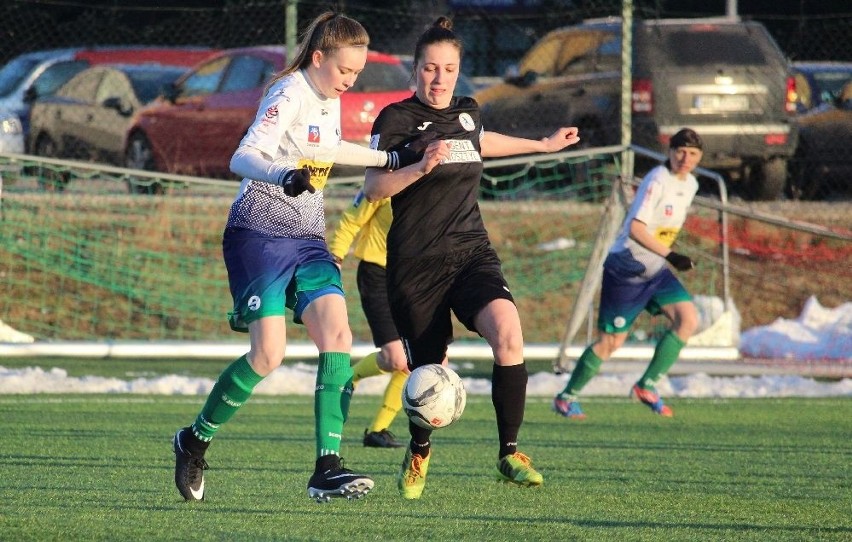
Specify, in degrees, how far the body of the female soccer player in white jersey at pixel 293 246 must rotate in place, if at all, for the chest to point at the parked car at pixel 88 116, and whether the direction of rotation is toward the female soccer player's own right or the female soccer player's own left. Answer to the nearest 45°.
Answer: approximately 135° to the female soccer player's own left

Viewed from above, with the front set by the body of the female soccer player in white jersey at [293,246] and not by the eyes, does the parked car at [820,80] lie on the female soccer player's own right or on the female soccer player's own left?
on the female soccer player's own left

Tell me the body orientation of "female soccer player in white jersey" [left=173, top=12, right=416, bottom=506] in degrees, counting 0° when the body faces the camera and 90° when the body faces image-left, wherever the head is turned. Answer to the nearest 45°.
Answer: approximately 315°
